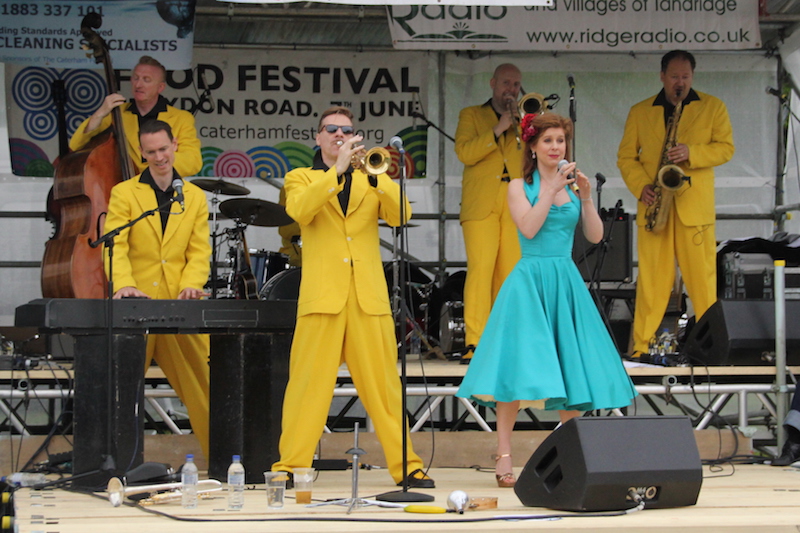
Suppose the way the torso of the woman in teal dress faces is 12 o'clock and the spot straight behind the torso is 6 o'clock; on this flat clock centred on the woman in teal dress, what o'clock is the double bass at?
The double bass is roughly at 5 o'clock from the woman in teal dress.

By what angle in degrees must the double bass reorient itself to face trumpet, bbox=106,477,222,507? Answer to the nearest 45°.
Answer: approximately 45° to its right

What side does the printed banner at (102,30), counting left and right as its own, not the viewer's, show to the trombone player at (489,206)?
left

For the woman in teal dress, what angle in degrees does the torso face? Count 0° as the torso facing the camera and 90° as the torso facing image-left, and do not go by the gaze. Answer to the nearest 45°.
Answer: approximately 315°

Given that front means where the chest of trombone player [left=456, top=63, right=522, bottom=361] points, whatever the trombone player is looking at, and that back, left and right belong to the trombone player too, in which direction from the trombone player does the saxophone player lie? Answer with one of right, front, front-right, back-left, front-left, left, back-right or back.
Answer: front-left

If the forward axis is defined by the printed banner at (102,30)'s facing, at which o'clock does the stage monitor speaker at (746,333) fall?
The stage monitor speaker is roughly at 10 o'clock from the printed banner.

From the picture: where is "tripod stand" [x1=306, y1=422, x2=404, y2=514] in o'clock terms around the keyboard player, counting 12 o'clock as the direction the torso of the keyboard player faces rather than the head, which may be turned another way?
The tripod stand is roughly at 11 o'clock from the keyboard player.

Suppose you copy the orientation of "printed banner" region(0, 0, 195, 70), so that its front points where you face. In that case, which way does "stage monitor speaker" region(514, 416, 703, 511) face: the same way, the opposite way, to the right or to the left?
the opposite way

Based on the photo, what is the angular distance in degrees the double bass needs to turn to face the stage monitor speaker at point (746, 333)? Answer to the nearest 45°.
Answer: approximately 45° to its left

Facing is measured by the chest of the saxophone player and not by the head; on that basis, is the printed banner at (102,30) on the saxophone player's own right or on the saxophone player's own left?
on the saxophone player's own right
